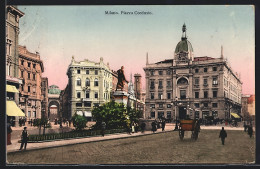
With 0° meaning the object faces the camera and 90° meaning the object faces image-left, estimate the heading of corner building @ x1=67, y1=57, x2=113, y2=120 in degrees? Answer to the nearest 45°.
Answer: approximately 0°

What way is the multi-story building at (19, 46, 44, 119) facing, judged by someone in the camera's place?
facing the viewer and to the right of the viewer

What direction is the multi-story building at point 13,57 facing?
to the viewer's right

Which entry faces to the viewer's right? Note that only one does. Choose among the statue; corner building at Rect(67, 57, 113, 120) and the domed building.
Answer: the statue

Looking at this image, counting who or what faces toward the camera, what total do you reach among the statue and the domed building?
1

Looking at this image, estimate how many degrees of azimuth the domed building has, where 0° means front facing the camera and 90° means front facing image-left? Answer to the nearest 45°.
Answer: approximately 0°

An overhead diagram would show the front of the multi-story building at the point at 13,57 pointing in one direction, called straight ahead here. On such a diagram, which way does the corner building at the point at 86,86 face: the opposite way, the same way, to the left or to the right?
to the right

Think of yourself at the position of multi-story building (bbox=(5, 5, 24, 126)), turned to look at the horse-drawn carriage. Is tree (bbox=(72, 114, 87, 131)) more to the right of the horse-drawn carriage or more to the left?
left
